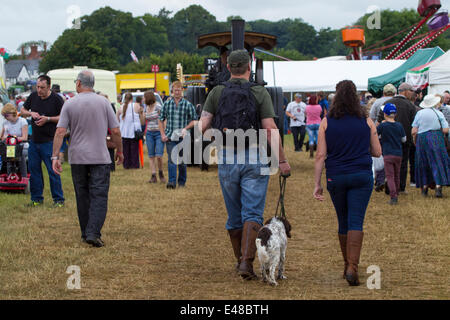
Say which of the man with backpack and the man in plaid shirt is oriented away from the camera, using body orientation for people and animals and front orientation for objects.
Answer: the man with backpack

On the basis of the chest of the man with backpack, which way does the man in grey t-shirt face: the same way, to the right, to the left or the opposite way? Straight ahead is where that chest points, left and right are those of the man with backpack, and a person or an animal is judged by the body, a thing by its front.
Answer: the same way

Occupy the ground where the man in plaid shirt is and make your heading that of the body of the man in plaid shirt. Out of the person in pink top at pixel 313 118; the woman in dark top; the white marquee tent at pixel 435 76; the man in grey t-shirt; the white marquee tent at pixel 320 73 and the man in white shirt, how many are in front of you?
2

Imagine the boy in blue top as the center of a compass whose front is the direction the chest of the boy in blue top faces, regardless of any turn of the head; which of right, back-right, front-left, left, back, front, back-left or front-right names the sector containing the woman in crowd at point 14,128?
left

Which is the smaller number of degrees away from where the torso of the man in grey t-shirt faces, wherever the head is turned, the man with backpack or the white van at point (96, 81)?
the white van

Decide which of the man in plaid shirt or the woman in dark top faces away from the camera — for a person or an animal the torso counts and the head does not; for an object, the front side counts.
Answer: the woman in dark top

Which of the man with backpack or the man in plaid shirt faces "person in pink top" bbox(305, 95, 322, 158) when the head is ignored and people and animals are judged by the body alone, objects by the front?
the man with backpack

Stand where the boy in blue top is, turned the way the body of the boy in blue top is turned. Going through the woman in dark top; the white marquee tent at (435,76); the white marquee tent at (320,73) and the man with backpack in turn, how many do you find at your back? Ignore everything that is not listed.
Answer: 2

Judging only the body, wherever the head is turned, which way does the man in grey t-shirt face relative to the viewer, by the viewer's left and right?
facing away from the viewer

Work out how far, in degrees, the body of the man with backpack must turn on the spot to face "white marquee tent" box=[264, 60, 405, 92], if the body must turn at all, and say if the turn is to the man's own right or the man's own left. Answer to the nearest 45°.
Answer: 0° — they already face it

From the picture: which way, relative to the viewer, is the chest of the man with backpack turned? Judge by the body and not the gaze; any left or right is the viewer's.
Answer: facing away from the viewer

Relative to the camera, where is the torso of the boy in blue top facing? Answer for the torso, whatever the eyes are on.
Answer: away from the camera

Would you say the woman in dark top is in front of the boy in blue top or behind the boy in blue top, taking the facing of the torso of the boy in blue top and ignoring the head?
behind

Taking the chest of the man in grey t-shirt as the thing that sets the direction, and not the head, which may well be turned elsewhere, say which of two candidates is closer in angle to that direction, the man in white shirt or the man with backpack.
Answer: the man in white shirt

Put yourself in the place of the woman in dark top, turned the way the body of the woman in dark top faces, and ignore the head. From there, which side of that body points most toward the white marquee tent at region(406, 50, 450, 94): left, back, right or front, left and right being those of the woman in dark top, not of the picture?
front

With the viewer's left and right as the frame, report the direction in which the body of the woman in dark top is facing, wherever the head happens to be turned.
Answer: facing away from the viewer

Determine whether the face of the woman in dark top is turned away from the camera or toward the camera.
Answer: away from the camera

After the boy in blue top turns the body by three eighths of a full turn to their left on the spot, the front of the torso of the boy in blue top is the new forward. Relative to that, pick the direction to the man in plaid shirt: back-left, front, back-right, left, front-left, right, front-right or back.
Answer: front-right

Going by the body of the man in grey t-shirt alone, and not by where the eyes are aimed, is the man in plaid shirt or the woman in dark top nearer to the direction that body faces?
the man in plaid shirt
